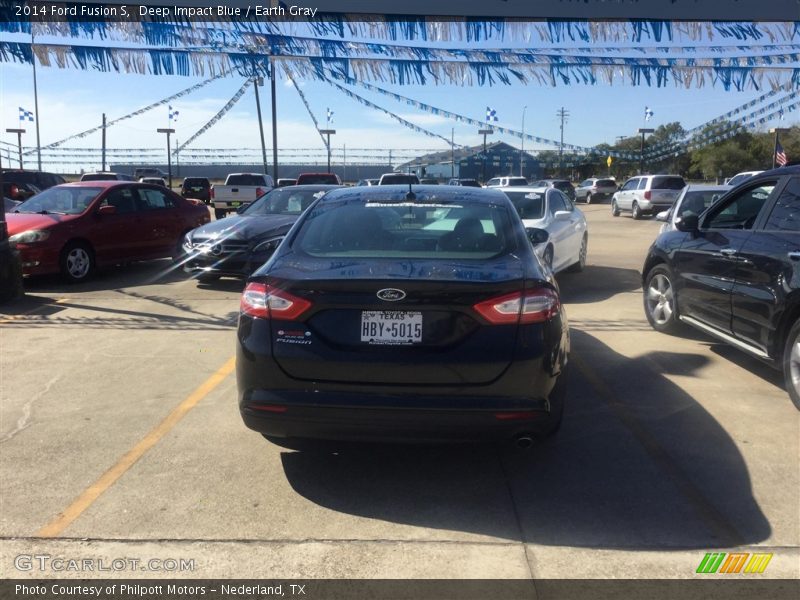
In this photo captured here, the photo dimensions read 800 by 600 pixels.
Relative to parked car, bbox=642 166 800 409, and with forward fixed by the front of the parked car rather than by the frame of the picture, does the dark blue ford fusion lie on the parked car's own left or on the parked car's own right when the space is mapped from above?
on the parked car's own left

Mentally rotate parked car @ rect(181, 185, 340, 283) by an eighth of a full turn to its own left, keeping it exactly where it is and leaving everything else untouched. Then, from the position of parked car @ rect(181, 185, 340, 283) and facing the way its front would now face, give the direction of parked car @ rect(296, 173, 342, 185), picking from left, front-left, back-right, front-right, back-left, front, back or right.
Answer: back

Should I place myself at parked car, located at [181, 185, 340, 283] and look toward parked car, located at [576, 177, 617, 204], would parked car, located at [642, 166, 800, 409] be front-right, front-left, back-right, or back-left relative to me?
back-right

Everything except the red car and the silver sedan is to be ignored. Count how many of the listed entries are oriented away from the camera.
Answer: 0

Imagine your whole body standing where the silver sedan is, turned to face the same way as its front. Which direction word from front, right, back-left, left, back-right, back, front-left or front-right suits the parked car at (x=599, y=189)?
back-right

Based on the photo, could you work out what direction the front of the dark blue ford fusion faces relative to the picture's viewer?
facing away from the viewer

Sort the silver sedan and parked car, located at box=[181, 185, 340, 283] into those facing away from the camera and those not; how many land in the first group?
0

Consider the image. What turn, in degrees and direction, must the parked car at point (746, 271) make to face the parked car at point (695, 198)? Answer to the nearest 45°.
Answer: approximately 45° to its right

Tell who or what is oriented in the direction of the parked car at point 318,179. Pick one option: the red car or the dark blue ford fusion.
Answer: the dark blue ford fusion
